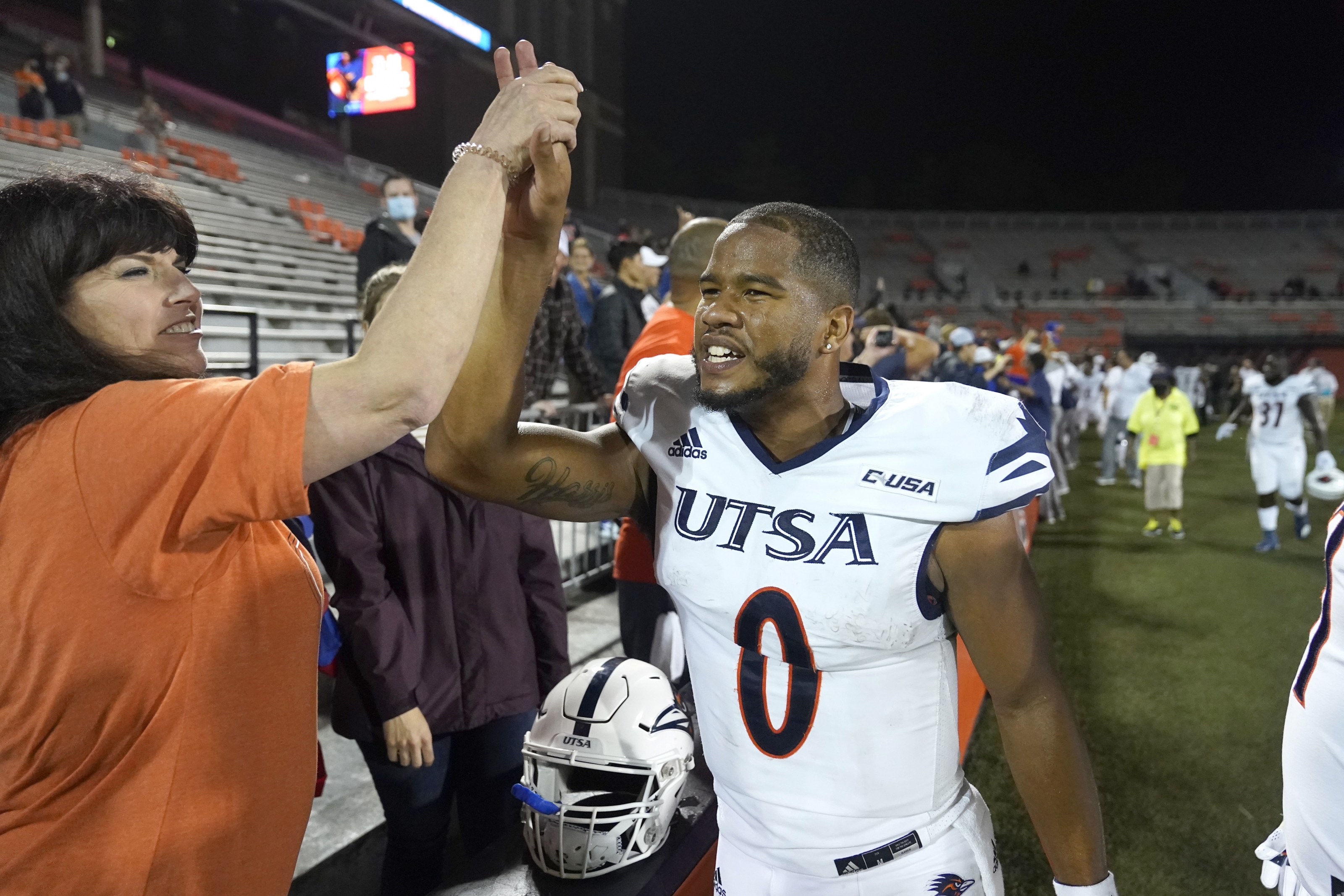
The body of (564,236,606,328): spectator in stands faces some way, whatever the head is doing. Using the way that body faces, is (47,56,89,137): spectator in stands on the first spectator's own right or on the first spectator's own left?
on the first spectator's own right

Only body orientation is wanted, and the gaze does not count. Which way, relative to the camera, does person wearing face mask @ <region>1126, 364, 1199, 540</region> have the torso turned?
toward the camera

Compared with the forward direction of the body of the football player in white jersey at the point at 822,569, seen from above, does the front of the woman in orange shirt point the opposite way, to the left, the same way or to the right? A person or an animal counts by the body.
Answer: to the left

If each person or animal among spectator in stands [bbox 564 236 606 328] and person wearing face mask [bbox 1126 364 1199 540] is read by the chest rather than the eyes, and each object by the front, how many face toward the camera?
2

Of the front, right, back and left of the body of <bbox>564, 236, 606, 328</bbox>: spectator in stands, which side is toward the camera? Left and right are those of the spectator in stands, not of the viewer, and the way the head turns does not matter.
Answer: front

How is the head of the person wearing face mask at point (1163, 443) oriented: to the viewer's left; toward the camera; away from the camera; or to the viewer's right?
toward the camera

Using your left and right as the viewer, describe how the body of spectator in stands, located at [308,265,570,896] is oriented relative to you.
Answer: facing the viewer and to the right of the viewer

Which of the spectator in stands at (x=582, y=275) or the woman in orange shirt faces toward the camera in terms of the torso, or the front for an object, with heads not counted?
the spectator in stands

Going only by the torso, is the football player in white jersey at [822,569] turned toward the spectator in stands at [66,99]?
no

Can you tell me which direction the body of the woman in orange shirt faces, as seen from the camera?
to the viewer's right

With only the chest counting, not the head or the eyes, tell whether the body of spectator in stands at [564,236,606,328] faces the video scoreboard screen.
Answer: no

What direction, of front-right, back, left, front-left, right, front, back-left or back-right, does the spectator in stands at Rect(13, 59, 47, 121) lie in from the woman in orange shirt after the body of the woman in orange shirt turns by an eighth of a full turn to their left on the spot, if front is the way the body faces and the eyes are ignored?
front-left

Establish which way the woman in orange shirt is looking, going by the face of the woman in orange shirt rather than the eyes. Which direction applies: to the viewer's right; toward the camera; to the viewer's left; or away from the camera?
to the viewer's right

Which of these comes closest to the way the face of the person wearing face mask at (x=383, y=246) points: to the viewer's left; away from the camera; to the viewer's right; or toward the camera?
toward the camera
